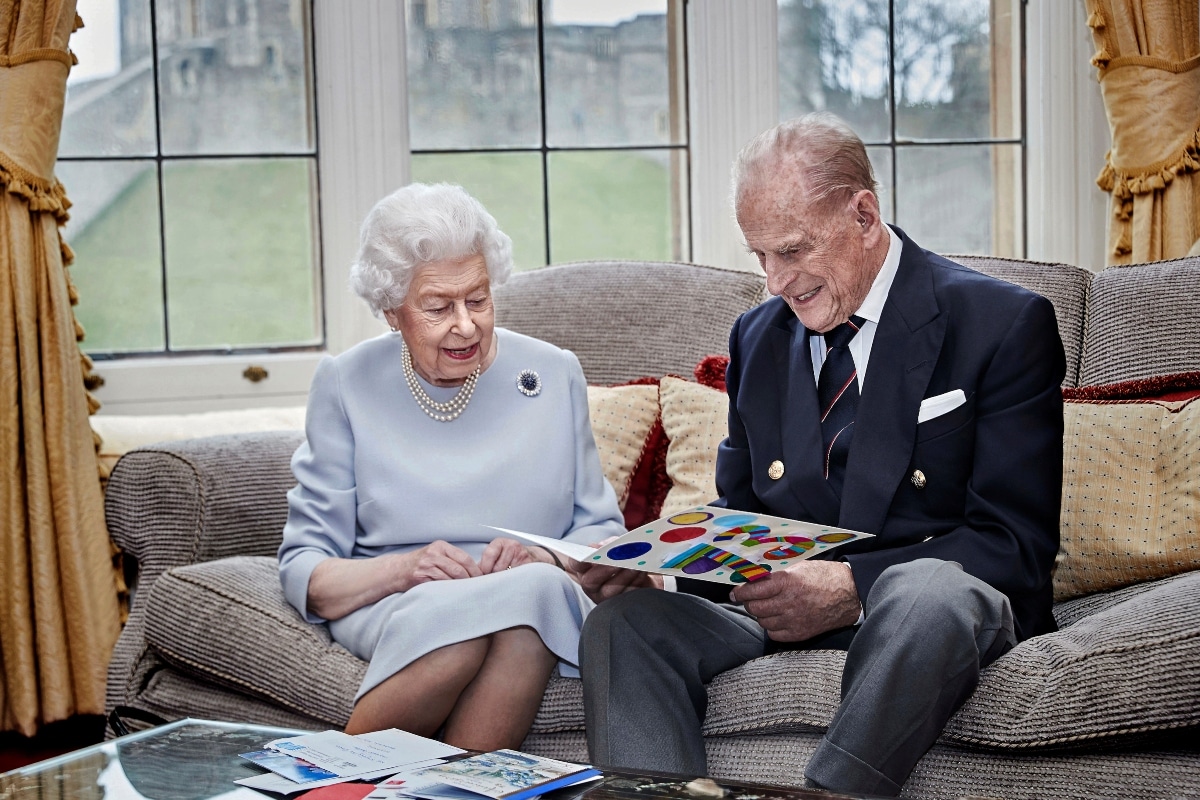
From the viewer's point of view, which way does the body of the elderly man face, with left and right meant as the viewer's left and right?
facing the viewer and to the left of the viewer

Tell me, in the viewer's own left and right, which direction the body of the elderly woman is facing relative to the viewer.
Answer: facing the viewer

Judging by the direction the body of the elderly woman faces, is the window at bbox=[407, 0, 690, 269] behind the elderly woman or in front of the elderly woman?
behind

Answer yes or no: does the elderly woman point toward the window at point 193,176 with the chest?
no

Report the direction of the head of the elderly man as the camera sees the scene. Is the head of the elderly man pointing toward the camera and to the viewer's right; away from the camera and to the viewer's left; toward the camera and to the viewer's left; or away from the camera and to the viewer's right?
toward the camera and to the viewer's left

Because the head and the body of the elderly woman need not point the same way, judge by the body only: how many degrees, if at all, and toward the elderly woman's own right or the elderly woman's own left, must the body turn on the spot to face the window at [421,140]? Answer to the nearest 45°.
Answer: approximately 180°

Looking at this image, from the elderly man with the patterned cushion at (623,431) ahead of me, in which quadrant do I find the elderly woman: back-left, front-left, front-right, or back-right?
front-left

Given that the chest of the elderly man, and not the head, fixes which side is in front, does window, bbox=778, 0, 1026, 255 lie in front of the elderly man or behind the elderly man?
behind

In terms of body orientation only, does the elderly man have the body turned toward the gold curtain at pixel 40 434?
no

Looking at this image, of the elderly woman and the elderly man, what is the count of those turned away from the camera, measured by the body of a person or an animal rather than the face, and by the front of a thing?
0

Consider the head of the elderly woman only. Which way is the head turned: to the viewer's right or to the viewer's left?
to the viewer's right
